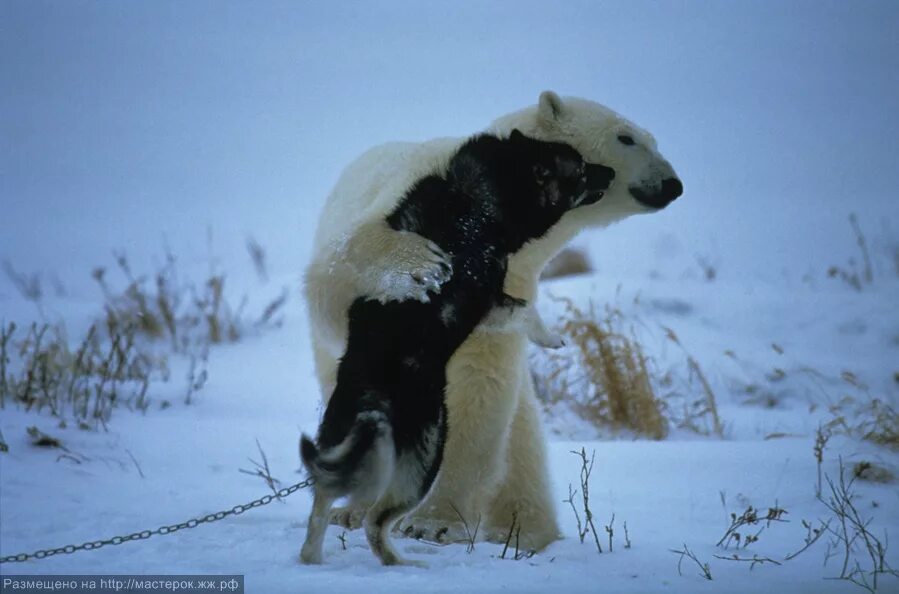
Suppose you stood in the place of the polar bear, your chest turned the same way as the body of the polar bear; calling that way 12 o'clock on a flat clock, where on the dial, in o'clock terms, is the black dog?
The black dog is roughly at 2 o'clock from the polar bear.

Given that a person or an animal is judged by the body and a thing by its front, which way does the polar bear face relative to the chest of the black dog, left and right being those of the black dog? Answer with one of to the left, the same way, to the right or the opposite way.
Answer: to the right

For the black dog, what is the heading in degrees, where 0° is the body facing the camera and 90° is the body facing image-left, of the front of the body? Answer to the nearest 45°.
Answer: approximately 225°

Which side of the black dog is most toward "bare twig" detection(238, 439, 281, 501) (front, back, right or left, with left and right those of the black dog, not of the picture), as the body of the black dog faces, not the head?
left
